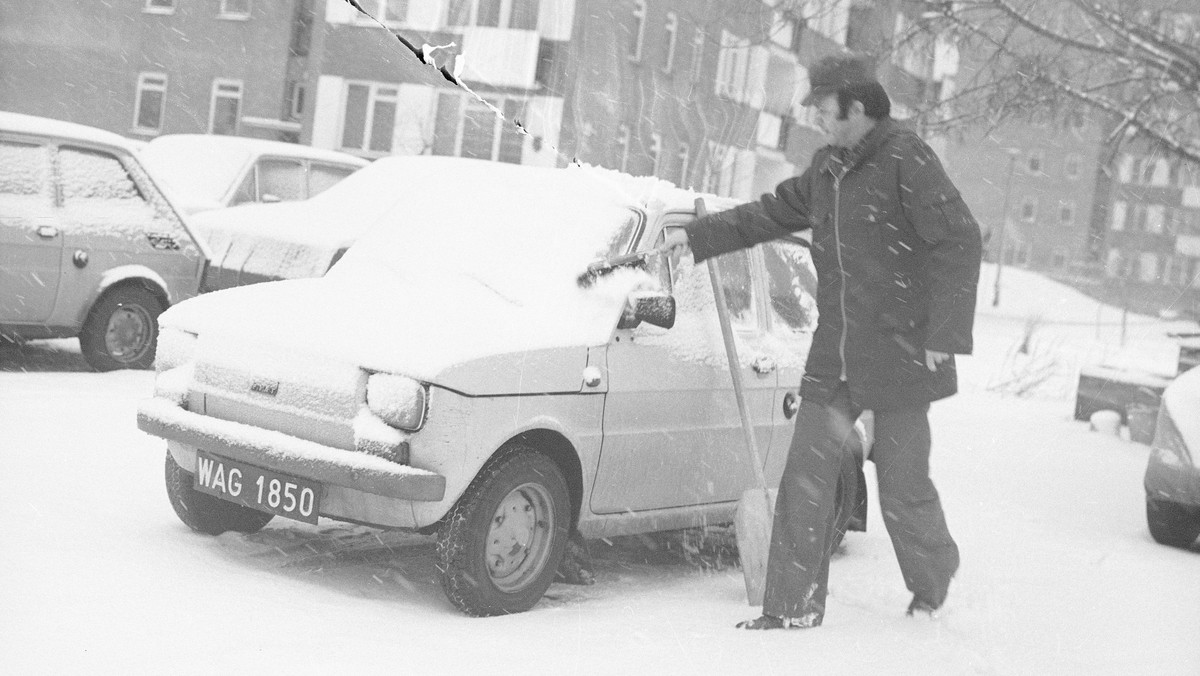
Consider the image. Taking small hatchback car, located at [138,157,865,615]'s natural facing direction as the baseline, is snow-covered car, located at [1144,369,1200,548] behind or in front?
behind

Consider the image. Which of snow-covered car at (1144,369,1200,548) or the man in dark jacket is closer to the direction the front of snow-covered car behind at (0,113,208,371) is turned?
the man in dark jacket

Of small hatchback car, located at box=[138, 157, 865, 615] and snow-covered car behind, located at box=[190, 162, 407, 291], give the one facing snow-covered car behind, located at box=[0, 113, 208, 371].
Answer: snow-covered car behind, located at box=[190, 162, 407, 291]
